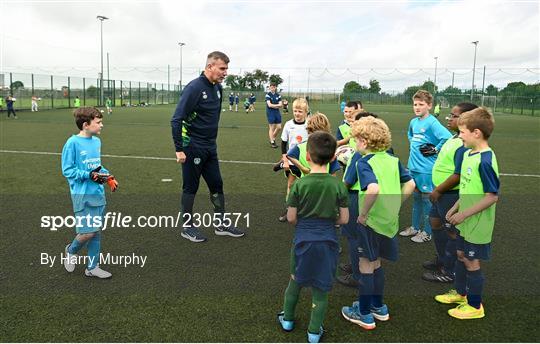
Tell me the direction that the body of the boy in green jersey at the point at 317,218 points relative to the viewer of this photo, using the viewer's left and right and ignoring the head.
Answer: facing away from the viewer

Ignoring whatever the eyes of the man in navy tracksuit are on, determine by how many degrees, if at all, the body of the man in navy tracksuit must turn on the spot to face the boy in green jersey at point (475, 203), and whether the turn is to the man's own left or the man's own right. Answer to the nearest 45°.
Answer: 0° — they already face them

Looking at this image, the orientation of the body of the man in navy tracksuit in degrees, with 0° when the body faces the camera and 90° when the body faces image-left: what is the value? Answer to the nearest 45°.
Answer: approximately 315°

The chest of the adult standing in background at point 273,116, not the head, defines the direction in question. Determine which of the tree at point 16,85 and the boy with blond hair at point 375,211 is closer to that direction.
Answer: the boy with blond hair

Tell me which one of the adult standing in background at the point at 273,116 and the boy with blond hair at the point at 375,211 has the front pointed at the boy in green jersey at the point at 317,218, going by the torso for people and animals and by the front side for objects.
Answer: the adult standing in background

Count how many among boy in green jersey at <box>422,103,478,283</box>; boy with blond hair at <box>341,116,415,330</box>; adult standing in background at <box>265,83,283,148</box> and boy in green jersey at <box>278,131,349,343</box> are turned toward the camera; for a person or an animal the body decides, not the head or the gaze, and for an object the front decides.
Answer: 1

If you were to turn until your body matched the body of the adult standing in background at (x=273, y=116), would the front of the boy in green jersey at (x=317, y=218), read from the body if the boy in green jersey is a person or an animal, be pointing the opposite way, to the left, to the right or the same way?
the opposite way

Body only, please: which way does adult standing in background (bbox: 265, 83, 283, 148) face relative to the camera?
toward the camera

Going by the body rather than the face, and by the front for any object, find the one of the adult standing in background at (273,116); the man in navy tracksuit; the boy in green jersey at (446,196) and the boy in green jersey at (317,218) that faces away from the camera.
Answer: the boy in green jersey at (317,218)

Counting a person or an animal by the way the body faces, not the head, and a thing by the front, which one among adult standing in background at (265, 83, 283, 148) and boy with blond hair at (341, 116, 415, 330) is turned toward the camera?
the adult standing in background

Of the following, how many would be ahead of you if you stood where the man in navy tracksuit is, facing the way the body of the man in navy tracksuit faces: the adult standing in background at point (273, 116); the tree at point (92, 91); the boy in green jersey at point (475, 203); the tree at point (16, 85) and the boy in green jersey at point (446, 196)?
2

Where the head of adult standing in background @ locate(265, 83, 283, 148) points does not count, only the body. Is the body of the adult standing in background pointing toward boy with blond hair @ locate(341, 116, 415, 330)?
yes

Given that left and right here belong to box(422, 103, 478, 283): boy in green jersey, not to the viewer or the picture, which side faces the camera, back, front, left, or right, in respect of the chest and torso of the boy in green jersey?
left

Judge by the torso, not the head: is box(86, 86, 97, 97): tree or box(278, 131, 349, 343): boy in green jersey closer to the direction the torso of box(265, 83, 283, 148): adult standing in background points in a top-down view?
the boy in green jersey

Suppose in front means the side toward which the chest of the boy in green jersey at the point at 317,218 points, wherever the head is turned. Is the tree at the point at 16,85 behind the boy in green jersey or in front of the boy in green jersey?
in front

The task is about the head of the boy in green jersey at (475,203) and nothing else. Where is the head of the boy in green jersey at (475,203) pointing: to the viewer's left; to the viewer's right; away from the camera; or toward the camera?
to the viewer's left

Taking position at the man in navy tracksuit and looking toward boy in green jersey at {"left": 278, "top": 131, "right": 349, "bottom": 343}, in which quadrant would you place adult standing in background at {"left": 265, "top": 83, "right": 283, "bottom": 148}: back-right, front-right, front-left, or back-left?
back-left

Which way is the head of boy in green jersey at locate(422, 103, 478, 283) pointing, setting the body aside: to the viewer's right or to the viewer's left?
to the viewer's left

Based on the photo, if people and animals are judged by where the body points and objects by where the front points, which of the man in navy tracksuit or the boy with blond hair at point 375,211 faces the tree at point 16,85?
the boy with blond hair
